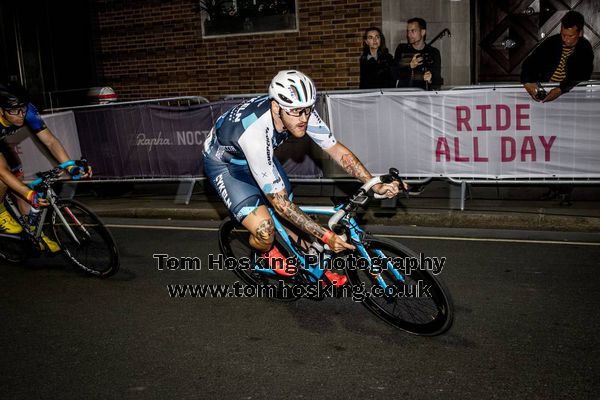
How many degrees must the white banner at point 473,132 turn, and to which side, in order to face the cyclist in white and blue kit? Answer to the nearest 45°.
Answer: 0° — it already faces them

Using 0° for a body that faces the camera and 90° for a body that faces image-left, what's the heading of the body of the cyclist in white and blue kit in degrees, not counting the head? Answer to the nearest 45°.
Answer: approximately 315°

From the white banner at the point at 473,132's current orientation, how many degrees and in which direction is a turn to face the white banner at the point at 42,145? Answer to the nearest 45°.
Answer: approximately 90° to its right

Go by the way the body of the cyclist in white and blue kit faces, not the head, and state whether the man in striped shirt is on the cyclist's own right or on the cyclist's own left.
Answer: on the cyclist's own left

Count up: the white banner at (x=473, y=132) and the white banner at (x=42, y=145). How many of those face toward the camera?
2

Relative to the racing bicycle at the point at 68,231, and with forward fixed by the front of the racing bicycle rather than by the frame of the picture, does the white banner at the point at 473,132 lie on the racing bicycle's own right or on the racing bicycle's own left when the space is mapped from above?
on the racing bicycle's own left

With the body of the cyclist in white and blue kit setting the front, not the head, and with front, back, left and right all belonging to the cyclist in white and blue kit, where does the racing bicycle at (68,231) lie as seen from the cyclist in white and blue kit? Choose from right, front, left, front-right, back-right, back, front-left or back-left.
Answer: back

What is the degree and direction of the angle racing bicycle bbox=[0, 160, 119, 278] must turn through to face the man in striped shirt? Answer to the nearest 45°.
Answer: approximately 45° to its left

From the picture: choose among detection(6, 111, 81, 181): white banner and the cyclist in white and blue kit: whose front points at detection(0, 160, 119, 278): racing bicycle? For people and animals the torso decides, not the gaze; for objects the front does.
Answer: the white banner

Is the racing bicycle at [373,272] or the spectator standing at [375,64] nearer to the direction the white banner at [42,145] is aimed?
the racing bicycle

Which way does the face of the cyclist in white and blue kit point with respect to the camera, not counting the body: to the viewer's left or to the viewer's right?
to the viewer's right

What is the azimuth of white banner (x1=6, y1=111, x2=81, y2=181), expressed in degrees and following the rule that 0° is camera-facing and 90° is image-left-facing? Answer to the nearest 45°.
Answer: approximately 0°

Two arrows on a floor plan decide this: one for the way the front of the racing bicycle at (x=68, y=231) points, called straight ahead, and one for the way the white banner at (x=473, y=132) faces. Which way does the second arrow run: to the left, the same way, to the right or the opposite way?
to the right

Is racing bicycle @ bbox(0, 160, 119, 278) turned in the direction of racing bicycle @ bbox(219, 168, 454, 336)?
yes
